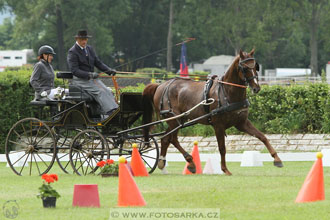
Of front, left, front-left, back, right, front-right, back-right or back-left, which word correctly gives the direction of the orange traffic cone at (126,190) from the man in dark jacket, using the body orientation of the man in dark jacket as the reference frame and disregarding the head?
front-right

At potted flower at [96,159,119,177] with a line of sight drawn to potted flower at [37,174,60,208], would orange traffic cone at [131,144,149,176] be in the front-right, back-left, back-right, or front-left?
back-left

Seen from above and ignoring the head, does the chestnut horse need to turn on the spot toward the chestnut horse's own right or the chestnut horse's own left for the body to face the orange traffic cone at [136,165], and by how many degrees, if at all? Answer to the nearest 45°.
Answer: approximately 135° to the chestnut horse's own right

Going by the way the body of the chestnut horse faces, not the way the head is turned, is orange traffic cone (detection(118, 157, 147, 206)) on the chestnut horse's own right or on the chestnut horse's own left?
on the chestnut horse's own right

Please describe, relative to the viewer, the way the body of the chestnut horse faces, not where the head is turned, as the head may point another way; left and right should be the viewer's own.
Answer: facing the viewer and to the right of the viewer

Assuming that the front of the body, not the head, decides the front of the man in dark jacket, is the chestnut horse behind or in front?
in front

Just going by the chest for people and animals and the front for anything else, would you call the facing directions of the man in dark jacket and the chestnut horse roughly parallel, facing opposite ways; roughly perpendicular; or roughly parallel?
roughly parallel

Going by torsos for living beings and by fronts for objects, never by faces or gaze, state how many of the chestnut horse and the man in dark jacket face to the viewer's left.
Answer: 0

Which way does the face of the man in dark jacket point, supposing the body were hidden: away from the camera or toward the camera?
toward the camera

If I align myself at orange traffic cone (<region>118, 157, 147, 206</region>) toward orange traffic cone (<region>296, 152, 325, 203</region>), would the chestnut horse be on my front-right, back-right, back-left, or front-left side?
front-left

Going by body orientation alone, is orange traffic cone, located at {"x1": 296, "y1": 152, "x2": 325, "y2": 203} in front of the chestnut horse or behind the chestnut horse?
in front

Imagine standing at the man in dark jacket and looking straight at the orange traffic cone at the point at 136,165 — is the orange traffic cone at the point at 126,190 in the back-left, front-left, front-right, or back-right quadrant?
front-right

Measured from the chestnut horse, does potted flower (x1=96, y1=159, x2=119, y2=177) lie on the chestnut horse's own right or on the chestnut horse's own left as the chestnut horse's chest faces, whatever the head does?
on the chestnut horse's own right

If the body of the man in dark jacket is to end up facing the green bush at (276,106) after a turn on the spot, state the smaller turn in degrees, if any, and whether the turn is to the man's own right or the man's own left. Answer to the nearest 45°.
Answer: approximately 90° to the man's own left
